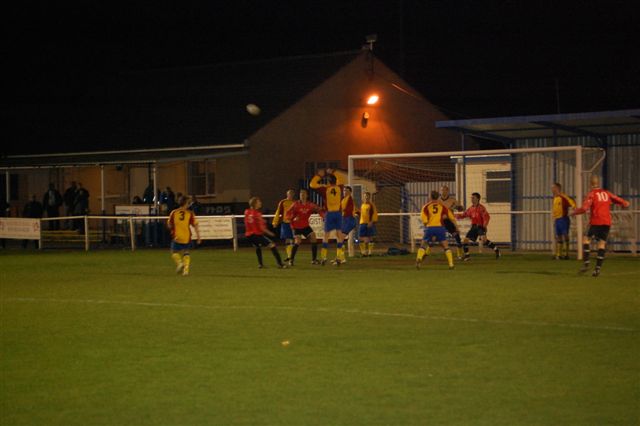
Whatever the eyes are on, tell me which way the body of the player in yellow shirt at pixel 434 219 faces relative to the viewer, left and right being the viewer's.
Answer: facing away from the viewer

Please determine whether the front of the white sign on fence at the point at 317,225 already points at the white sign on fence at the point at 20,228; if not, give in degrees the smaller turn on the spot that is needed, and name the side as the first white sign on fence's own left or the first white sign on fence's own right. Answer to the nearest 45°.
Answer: approximately 90° to the first white sign on fence's own right

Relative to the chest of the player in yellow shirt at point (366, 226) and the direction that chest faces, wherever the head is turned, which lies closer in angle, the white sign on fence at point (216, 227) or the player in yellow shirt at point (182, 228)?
the player in yellow shirt

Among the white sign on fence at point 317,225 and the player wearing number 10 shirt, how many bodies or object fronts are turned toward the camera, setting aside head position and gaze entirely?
1

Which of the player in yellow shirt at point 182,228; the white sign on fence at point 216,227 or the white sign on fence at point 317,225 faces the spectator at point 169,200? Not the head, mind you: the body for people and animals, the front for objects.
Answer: the player in yellow shirt

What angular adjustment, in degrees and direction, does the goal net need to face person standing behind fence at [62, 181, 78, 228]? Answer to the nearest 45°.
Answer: approximately 45° to its right

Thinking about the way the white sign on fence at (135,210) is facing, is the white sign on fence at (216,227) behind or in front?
in front

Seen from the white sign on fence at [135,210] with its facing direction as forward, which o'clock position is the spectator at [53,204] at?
The spectator is roughly at 4 o'clock from the white sign on fence.

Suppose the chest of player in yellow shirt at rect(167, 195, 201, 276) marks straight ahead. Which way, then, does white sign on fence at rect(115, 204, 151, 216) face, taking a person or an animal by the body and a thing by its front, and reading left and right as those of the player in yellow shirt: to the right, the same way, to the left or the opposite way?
the opposite way

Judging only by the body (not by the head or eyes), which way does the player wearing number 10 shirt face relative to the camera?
away from the camera

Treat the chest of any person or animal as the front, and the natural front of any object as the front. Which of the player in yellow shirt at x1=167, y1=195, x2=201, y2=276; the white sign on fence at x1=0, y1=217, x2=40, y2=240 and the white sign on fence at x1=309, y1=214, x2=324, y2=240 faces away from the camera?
the player in yellow shirt
